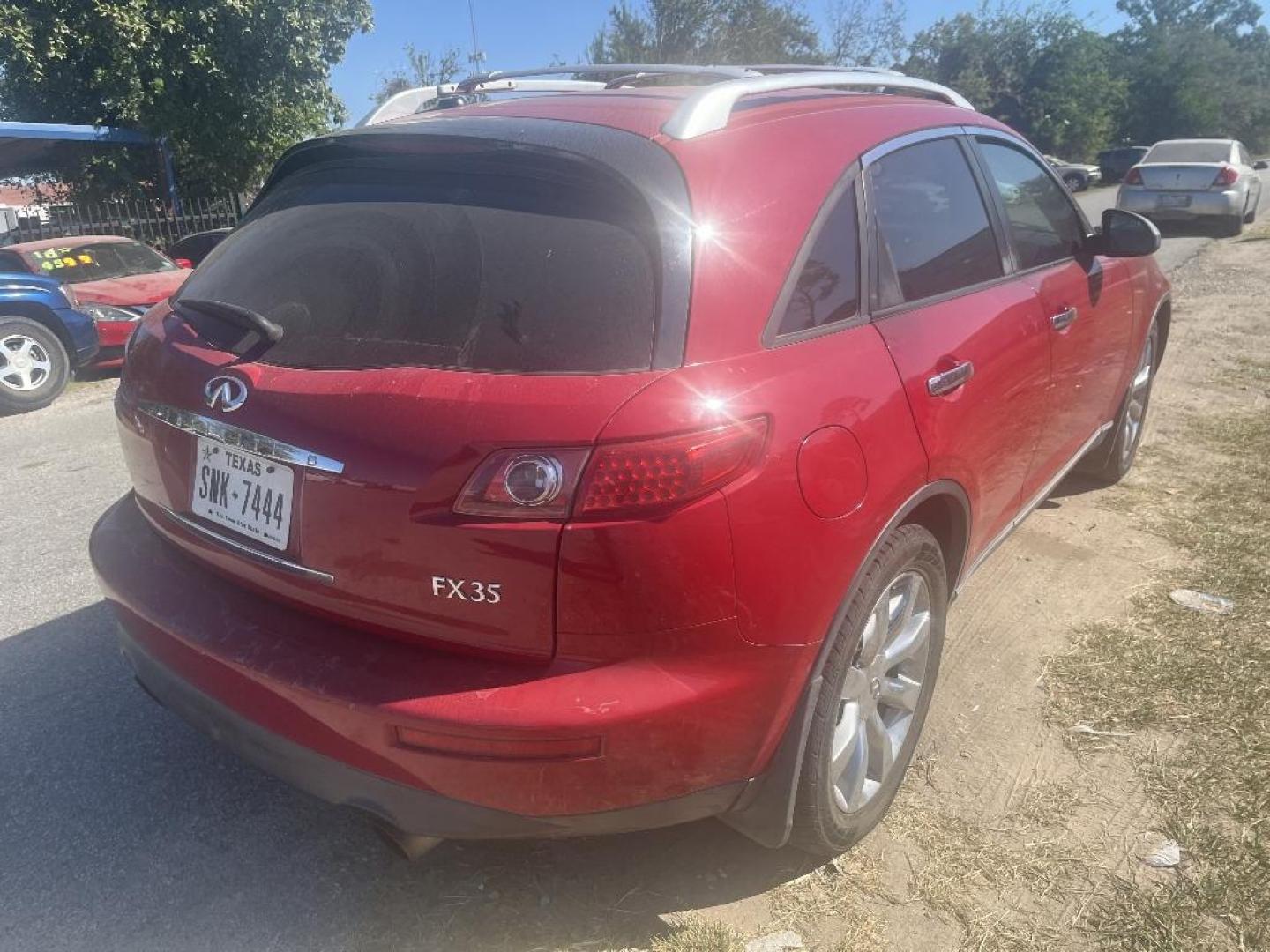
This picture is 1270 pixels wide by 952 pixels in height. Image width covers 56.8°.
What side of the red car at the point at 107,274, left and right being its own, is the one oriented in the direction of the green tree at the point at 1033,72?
left

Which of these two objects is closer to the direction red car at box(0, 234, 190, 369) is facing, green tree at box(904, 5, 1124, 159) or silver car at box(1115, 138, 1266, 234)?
the silver car

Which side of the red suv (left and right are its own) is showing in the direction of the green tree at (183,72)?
left

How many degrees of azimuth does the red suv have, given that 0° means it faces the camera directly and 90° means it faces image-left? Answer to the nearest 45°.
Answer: approximately 225°

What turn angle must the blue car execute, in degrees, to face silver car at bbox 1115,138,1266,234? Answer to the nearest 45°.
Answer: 0° — it already faces it

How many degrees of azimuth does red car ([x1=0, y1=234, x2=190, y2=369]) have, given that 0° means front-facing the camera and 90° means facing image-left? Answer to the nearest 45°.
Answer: approximately 315°

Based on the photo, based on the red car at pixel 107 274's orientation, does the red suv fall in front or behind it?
in front

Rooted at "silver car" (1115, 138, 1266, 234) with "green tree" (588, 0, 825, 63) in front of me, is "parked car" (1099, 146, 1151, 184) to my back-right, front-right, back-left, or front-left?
front-right

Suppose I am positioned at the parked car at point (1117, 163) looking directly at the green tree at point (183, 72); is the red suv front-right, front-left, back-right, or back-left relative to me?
front-left

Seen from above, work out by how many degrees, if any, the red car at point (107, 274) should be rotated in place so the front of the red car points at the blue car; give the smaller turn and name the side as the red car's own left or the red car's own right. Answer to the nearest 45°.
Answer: approximately 45° to the red car's own right

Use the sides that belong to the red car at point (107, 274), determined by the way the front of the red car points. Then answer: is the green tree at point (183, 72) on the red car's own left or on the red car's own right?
on the red car's own left

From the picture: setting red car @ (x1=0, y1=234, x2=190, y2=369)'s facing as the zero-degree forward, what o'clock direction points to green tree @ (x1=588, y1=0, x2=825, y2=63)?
The green tree is roughly at 9 o'clock from the red car.

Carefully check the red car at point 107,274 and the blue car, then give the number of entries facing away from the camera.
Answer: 0

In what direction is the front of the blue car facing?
to the viewer's right
